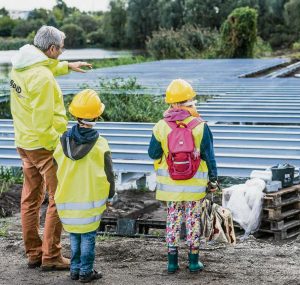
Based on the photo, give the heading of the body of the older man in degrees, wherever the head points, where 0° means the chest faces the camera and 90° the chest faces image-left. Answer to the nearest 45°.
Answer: approximately 225°

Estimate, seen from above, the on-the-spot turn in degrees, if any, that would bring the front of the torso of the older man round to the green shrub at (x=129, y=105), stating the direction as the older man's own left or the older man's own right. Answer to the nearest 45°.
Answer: approximately 45° to the older man's own left

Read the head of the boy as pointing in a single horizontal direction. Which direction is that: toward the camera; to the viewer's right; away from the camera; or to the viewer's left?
away from the camera

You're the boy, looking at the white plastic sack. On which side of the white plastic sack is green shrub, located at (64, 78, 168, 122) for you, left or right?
left

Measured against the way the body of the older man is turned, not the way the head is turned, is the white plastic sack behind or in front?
in front

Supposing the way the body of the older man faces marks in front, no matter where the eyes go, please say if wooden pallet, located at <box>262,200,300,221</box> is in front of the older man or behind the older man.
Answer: in front

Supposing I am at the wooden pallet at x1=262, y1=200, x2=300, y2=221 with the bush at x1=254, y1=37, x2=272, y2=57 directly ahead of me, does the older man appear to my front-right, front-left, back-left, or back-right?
back-left

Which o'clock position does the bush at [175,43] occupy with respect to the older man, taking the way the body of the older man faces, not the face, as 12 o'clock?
The bush is roughly at 11 o'clock from the older man.

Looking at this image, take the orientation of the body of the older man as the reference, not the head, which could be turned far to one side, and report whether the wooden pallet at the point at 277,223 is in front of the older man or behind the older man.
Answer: in front
